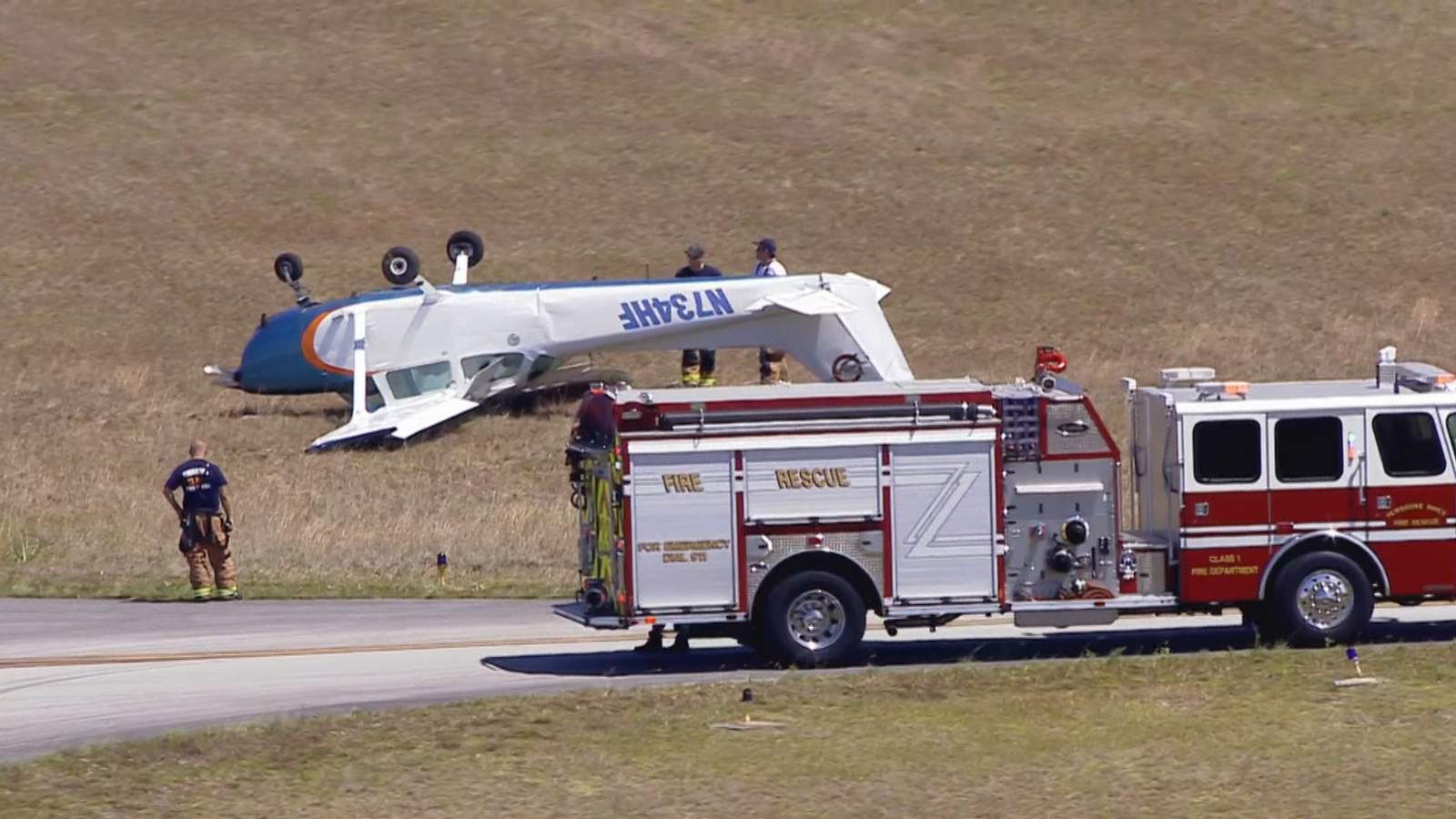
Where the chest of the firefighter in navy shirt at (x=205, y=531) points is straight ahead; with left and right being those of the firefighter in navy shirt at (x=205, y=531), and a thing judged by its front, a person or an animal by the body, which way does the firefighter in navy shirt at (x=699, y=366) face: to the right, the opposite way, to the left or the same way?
the opposite way

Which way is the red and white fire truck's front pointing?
to the viewer's right

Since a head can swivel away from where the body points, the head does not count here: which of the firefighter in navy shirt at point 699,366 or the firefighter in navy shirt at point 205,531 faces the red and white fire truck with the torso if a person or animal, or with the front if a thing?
the firefighter in navy shirt at point 699,366

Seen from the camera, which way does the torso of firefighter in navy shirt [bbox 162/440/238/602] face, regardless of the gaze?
away from the camera

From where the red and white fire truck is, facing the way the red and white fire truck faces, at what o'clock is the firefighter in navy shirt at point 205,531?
The firefighter in navy shirt is roughly at 7 o'clock from the red and white fire truck.

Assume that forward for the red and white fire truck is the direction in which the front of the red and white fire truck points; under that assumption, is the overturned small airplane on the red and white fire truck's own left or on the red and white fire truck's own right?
on the red and white fire truck's own left

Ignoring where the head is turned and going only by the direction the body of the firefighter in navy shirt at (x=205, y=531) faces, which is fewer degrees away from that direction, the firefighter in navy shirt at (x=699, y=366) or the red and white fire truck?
the firefighter in navy shirt

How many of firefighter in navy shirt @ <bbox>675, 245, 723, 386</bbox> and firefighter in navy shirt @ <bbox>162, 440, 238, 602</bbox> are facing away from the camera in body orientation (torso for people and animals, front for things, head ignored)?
1

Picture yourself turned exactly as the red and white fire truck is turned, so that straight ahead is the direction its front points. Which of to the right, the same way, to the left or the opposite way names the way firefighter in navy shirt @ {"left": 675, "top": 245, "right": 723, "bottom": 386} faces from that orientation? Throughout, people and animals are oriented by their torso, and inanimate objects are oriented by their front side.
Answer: to the right

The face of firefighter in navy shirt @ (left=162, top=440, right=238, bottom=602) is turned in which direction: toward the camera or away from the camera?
away from the camera
